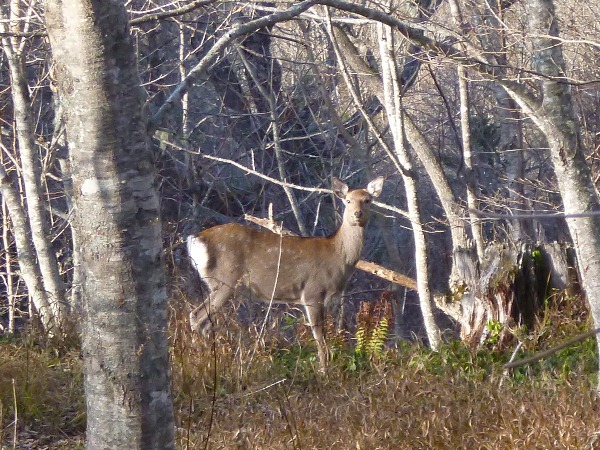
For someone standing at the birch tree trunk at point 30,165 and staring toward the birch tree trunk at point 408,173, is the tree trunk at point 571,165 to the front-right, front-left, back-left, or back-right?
front-right

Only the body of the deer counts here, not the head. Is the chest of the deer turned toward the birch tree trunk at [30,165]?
no

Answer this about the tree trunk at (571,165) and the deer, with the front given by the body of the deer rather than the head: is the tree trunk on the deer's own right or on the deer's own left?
on the deer's own right

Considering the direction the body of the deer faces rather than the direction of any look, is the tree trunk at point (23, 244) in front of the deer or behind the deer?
behind

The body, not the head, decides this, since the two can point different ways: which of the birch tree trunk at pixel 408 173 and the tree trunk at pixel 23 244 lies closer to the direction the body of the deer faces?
the birch tree trunk

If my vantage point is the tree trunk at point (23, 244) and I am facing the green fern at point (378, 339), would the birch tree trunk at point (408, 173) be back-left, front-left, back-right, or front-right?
front-left

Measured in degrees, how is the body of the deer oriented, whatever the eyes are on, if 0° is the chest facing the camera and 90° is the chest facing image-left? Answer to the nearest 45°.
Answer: approximately 270°

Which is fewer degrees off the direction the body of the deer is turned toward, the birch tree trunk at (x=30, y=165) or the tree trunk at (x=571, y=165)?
the tree trunk
